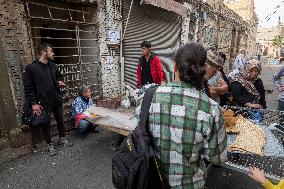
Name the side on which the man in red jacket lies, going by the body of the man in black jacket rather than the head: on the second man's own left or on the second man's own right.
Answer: on the second man's own left

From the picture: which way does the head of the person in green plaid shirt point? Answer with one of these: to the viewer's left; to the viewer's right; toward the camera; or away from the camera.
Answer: away from the camera

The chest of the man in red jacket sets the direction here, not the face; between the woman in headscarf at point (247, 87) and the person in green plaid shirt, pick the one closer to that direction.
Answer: the person in green plaid shirt

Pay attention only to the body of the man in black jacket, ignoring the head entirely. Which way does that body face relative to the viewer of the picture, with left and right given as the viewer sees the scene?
facing the viewer and to the right of the viewer

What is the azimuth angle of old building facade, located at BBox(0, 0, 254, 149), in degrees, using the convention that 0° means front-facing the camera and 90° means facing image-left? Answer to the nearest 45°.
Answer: approximately 315°

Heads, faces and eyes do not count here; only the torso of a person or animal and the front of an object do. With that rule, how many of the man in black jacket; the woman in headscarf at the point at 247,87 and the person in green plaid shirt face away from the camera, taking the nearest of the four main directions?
1

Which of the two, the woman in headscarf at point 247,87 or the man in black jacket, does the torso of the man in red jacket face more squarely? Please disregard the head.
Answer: the man in black jacket

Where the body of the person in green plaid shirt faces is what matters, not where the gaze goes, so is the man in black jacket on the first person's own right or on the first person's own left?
on the first person's own left

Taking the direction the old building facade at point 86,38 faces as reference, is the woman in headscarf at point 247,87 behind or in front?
in front

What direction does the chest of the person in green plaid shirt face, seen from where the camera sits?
away from the camera

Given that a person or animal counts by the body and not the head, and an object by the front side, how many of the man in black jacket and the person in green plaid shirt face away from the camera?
1

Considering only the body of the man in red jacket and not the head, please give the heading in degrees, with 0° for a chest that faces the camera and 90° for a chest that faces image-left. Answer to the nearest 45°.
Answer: approximately 45°
